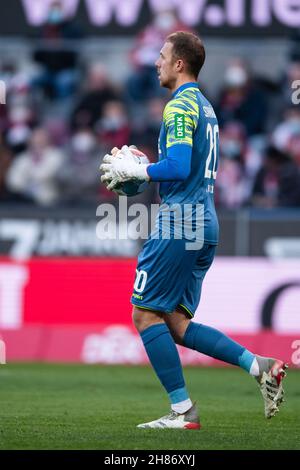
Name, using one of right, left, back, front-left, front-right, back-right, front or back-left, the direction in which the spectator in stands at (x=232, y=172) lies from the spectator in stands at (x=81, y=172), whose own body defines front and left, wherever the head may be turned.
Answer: left

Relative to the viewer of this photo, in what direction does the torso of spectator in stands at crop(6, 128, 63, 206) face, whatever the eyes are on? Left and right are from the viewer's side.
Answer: facing the viewer

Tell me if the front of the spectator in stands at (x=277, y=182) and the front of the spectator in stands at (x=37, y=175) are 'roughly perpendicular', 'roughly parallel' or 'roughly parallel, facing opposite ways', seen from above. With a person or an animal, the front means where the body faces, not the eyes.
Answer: roughly parallel

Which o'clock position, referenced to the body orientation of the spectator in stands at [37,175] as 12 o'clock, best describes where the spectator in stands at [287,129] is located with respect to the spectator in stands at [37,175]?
the spectator in stands at [287,129] is roughly at 9 o'clock from the spectator in stands at [37,175].

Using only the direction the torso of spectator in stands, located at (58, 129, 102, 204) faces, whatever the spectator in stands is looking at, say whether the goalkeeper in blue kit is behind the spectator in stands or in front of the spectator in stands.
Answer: in front

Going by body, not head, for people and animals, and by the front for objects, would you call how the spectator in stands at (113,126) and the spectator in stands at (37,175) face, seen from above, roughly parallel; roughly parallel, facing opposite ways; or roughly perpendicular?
roughly parallel

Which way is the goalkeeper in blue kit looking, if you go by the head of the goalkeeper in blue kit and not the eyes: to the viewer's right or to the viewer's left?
to the viewer's left

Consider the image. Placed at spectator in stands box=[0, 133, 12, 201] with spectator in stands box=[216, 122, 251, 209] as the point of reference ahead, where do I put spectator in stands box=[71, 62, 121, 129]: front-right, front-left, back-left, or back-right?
front-left

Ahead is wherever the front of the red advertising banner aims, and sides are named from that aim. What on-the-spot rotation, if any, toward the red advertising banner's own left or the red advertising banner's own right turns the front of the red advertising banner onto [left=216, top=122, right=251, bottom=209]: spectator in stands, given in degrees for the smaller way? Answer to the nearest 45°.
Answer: approximately 135° to the red advertising banner's own left

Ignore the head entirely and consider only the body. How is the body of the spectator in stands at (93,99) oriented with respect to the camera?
toward the camera
